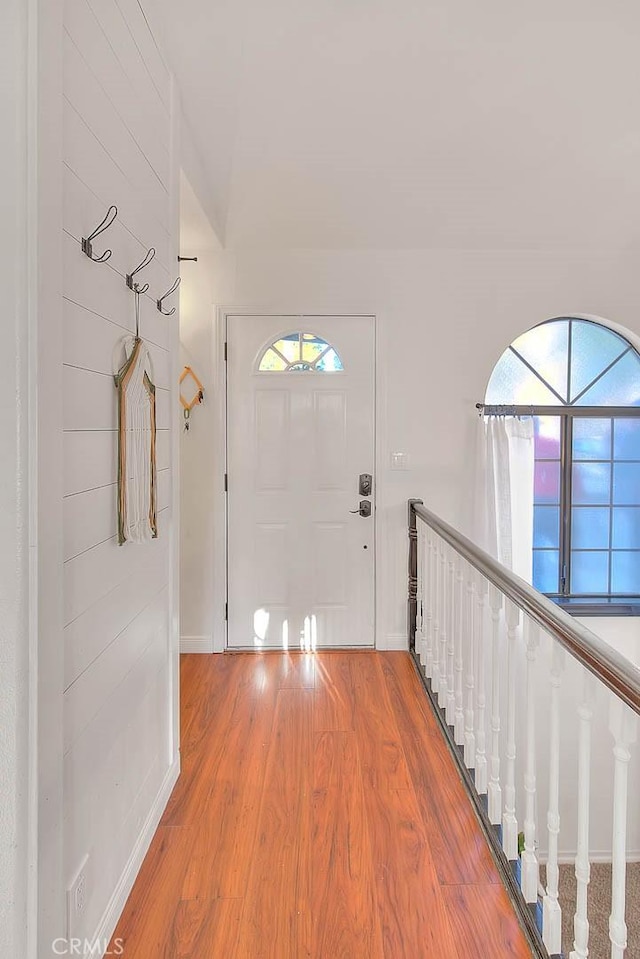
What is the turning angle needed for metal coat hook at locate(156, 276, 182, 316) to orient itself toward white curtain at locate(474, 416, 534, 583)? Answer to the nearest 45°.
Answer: approximately 45° to its left

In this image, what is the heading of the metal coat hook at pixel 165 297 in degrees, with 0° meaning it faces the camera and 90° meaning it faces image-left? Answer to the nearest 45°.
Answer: approximately 270°

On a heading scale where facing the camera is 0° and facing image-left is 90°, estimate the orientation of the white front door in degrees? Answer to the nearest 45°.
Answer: approximately 0°

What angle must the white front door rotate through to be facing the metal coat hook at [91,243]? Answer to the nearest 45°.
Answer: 0° — it already faces it

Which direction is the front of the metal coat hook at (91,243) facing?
to the viewer's right

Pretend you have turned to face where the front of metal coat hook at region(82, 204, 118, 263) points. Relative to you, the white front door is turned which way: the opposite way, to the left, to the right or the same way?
to the right

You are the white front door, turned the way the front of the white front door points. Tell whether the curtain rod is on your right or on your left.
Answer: on your left

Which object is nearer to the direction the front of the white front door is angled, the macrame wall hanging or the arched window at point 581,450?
the macrame wall hanging
